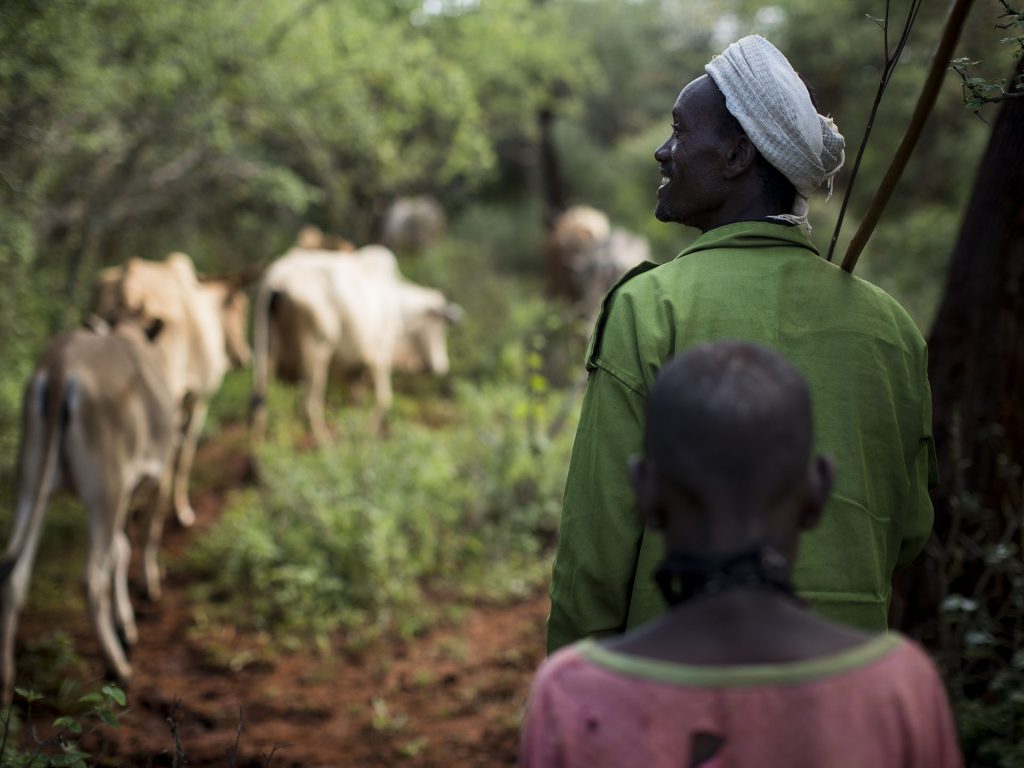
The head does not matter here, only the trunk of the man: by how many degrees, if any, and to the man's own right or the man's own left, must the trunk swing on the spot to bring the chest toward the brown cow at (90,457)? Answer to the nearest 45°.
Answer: approximately 45° to the man's own left

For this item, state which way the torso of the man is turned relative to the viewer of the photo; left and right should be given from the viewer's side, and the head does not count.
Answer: facing away from the viewer

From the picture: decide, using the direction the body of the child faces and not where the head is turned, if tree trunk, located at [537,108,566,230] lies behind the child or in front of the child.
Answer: in front

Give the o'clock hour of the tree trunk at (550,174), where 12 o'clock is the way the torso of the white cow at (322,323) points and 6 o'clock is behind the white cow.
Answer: The tree trunk is roughly at 11 o'clock from the white cow.

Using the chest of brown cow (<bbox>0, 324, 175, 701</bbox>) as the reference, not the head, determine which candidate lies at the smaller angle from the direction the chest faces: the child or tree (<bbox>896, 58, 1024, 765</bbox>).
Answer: the tree

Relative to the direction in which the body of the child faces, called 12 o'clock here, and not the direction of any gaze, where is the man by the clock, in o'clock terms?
The man is roughly at 12 o'clock from the child.

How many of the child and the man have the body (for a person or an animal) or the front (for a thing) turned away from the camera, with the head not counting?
2

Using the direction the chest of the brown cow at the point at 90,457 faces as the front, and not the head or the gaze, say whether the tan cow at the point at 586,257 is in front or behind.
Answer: in front

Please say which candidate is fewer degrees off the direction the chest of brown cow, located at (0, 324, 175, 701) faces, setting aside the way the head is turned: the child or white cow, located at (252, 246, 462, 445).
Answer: the white cow

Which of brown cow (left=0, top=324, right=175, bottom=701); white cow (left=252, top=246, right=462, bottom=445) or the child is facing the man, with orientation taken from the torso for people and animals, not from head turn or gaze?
the child

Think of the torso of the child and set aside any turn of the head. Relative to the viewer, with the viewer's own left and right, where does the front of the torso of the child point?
facing away from the viewer

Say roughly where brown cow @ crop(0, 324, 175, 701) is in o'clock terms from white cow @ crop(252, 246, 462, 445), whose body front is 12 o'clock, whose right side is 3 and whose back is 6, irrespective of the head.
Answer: The brown cow is roughly at 5 o'clock from the white cow.

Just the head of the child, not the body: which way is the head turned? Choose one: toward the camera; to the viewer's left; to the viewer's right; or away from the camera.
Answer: away from the camera

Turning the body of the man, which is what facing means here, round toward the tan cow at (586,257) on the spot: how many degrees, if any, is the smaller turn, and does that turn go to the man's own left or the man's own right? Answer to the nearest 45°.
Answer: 0° — they already face it

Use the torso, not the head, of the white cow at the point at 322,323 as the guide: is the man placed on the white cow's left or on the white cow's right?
on the white cow's right

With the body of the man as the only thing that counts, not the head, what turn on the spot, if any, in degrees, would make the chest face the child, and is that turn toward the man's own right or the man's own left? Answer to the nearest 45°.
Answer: approximately 180°
